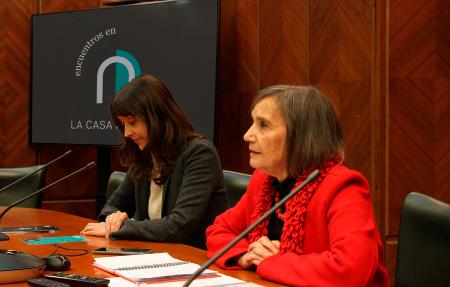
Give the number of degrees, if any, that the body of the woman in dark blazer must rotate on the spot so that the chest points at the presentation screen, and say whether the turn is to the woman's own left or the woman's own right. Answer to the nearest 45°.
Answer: approximately 135° to the woman's own right

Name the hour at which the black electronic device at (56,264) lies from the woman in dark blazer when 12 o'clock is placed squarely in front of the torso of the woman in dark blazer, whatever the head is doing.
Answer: The black electronic device is roughly at 11 o'clock from the woman in dark blazer.

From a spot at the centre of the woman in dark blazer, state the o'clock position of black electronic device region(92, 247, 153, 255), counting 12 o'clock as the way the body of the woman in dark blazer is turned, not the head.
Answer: The black electronic device is roughly at 11 o'clock from the woman in dark blazer.

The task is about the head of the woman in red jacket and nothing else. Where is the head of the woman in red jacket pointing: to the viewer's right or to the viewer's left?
to the viewer's left

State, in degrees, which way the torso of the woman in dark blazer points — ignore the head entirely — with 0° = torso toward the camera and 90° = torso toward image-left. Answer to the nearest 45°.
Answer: approximately 45°

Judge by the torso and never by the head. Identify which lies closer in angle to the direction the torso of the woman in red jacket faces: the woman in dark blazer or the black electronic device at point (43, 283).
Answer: the black electronic device

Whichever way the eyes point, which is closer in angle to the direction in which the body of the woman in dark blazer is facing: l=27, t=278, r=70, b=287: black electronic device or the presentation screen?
the black electronic device

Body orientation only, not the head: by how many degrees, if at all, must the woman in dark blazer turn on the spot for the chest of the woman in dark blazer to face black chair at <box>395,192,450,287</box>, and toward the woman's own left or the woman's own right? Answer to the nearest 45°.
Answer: approximately 90° to the woman's own left

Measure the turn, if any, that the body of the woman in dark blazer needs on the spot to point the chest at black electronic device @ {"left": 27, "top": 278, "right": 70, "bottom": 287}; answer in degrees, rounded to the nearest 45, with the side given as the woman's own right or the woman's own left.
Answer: approximately 45° to the woman's own left

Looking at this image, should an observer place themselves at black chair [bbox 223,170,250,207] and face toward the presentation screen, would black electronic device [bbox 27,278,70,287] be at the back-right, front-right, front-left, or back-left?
back-left

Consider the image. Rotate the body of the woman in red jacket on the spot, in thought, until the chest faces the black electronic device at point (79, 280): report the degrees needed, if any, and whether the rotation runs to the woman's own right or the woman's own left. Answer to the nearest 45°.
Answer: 0° — they already face it
